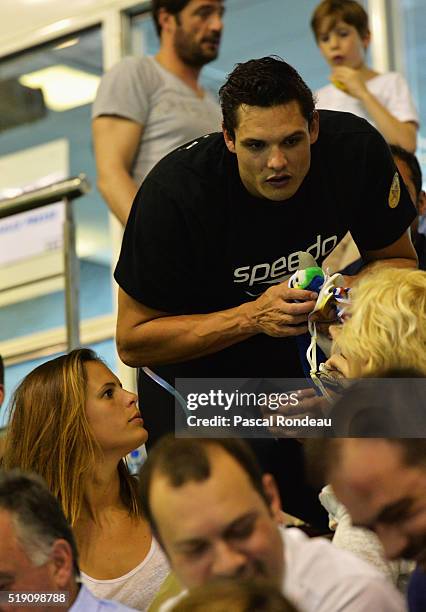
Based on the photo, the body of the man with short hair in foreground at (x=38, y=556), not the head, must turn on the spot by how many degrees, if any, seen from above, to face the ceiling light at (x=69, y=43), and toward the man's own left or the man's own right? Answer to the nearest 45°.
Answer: approximately 135° to the man's own right

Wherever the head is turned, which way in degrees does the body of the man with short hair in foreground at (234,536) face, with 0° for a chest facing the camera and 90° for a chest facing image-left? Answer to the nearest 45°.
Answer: approximately 45°

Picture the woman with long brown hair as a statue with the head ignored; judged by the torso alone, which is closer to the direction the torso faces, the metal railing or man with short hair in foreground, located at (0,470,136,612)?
the man with short hair in foreground

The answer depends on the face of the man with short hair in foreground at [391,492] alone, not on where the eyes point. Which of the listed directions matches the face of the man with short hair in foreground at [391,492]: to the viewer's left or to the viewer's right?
to the viewer's left

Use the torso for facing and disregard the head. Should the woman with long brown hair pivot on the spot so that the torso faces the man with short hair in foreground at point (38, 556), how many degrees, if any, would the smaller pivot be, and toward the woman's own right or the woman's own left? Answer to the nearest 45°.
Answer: approximately 45° to the woman's own right

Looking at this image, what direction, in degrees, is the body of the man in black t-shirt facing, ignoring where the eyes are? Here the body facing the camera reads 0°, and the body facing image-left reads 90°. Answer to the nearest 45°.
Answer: approximately 0°

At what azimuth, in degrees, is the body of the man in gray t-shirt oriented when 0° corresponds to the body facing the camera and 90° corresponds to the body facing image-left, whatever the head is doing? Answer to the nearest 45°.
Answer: approximately 315°

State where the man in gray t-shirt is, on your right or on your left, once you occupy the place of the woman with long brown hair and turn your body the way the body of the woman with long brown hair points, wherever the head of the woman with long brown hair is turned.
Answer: on your left

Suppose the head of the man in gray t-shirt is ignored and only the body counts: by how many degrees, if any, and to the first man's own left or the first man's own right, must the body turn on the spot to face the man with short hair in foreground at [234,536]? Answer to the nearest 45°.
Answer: approximately 45° to the first man's own right
